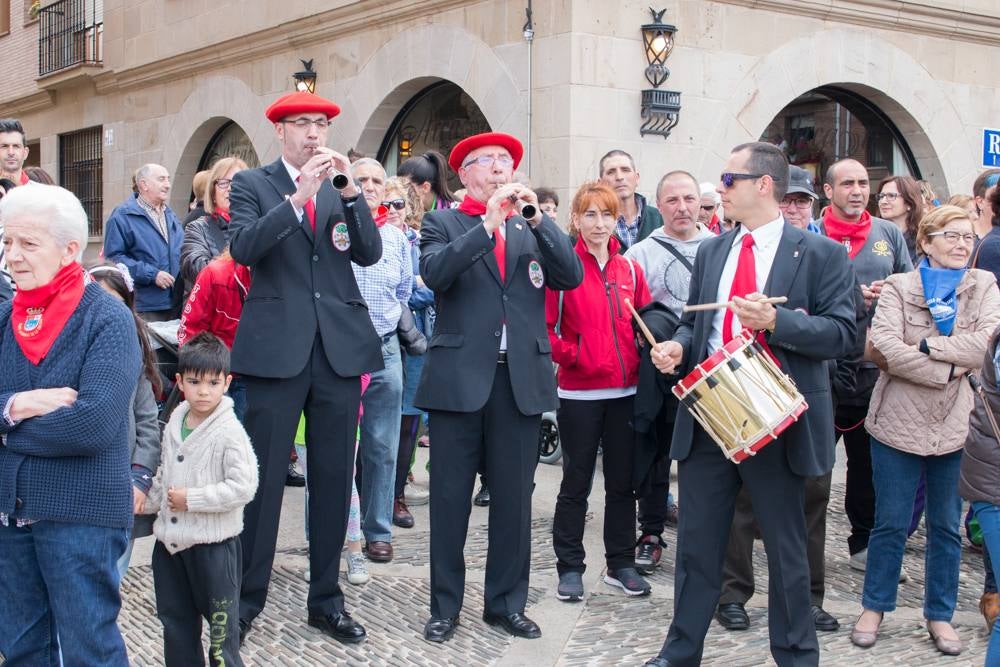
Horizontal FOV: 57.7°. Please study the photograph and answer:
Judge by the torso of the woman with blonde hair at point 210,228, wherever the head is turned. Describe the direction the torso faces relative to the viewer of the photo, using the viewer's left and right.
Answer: facing the viewer and to the right of the viewer

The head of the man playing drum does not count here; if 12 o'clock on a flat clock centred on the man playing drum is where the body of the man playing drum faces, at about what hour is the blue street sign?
The blue street sign is roughly at 5 o'clock from the man playing drum.

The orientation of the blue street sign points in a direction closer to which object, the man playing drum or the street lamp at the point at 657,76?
the man playing drum

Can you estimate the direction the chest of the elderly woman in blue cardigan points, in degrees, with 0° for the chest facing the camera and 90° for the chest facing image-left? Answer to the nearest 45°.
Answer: approximately 45°

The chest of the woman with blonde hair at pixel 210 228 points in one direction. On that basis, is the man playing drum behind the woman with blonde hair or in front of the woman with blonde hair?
in front

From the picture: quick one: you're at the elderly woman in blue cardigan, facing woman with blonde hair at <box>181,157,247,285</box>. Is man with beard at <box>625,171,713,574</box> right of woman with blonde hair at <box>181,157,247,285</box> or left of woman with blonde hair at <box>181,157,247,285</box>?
right

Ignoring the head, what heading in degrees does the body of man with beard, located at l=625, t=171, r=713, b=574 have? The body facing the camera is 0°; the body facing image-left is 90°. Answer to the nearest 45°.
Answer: approximately 0°

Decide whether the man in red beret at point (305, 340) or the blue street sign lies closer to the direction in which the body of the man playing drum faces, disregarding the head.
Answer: the man in red beret
